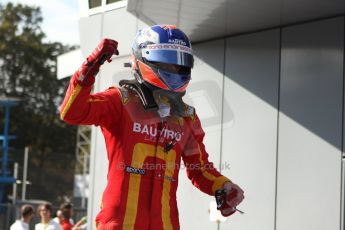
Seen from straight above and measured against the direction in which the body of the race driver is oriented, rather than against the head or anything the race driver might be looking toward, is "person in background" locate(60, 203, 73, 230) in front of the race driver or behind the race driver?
behind

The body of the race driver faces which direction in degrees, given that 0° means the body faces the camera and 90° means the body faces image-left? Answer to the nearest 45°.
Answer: approximately 315°
